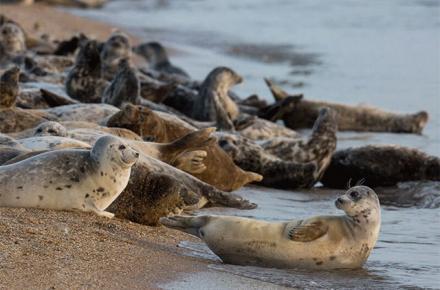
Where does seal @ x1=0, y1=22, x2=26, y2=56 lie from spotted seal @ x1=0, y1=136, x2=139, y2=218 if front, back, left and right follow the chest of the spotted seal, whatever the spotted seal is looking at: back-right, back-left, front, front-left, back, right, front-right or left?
left

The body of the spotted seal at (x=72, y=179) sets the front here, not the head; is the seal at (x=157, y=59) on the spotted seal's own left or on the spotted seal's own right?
on the spotted seal's own left

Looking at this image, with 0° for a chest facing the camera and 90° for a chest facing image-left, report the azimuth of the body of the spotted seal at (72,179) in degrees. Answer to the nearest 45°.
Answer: approximately 270°

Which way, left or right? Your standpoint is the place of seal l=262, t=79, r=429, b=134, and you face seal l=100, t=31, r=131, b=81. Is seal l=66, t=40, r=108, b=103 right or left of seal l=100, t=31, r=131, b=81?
left

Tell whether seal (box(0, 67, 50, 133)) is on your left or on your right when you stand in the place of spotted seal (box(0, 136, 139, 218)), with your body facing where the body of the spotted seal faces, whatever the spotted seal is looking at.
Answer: on your left
